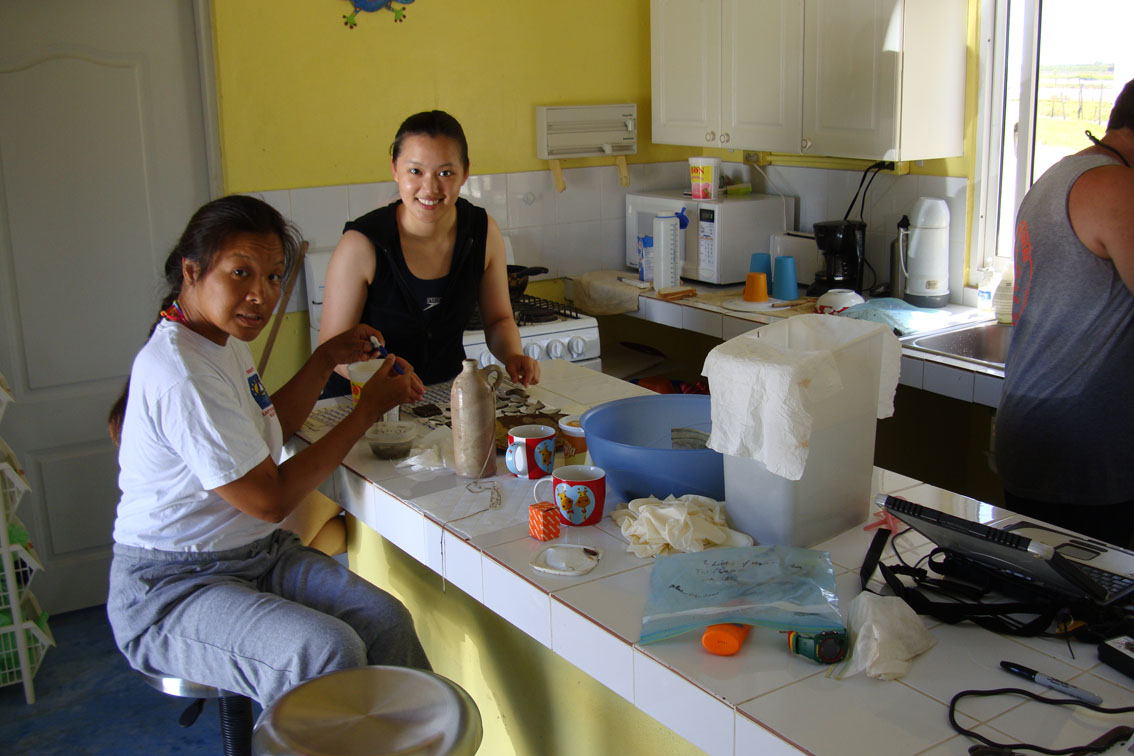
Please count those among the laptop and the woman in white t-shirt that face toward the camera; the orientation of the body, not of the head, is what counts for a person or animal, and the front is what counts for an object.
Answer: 0

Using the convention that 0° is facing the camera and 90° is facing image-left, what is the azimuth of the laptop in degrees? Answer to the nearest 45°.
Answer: approximately 225°

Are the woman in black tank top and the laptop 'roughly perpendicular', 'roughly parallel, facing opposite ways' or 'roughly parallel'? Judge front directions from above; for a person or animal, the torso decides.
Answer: roughly perpendicular

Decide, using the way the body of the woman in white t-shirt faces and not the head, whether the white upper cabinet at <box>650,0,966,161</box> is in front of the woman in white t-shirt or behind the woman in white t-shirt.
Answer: in front

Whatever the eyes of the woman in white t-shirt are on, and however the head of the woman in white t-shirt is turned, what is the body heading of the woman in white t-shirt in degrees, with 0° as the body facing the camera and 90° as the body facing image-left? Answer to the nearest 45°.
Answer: approximately 270°

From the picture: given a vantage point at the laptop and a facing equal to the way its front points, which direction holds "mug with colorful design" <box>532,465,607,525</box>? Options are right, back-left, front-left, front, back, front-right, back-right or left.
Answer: back-left

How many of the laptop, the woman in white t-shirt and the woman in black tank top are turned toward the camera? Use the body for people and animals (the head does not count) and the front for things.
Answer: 1

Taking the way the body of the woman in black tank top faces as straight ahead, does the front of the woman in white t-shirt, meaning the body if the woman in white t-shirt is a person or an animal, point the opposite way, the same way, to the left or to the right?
to the left

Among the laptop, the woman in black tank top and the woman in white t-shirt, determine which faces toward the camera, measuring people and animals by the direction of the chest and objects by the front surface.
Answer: the woman in black tank top

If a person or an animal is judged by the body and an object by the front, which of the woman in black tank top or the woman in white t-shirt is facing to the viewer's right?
the woman in white t-shirt

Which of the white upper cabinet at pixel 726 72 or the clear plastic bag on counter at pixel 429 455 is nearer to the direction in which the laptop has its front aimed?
the white upper cabinet

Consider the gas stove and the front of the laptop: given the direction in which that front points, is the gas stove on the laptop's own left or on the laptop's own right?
on the laptop's own left

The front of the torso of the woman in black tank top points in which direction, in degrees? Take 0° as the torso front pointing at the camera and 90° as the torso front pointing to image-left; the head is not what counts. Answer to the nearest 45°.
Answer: approximately 0°

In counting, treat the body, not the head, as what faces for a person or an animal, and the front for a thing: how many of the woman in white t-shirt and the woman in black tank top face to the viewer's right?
1
